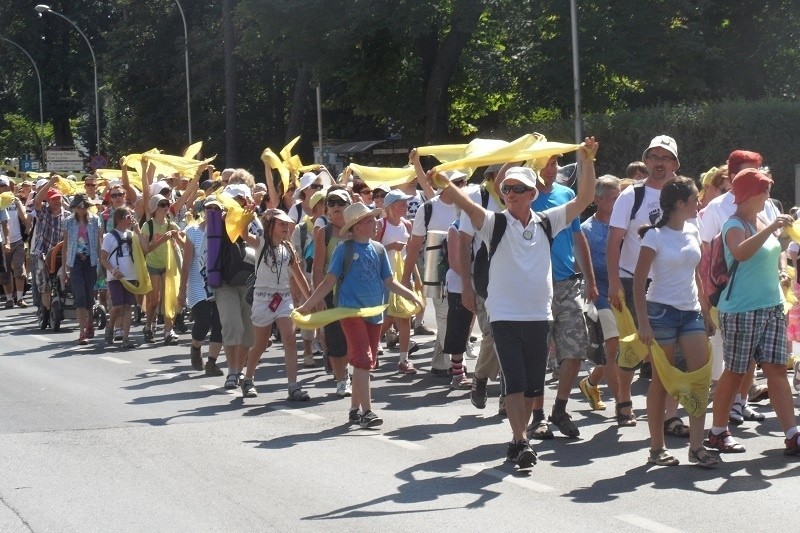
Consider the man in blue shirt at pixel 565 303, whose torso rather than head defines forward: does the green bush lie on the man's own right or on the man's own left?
on the man's own left

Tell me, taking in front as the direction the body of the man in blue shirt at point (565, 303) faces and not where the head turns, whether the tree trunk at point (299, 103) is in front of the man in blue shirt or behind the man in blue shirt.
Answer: behind

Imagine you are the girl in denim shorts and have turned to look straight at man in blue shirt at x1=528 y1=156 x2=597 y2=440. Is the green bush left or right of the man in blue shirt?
right

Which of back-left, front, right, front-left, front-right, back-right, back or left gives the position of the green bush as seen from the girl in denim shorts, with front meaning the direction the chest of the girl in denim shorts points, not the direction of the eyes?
back-left

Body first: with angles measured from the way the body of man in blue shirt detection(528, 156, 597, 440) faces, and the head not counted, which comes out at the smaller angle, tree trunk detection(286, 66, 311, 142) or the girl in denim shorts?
the girl in denim shorts

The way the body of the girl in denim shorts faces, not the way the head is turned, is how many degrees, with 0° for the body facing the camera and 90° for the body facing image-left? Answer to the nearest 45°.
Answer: approximately 315°

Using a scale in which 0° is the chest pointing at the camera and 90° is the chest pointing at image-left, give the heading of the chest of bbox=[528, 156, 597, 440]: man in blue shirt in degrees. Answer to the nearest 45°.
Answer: approximately 315°
